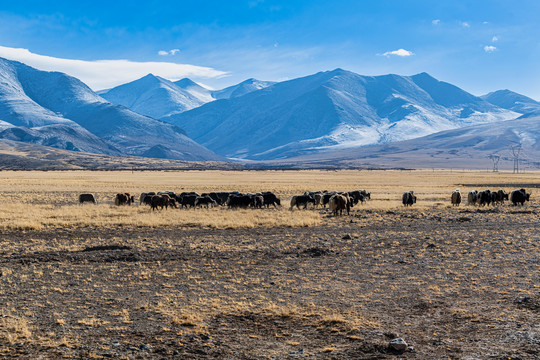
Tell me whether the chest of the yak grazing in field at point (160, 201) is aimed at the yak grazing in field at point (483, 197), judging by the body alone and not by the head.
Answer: yes

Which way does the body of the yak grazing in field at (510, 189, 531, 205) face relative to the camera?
to the viewer's right

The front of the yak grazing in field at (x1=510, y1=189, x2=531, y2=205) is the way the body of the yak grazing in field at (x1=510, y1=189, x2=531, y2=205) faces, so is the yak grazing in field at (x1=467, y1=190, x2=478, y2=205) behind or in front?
behind
